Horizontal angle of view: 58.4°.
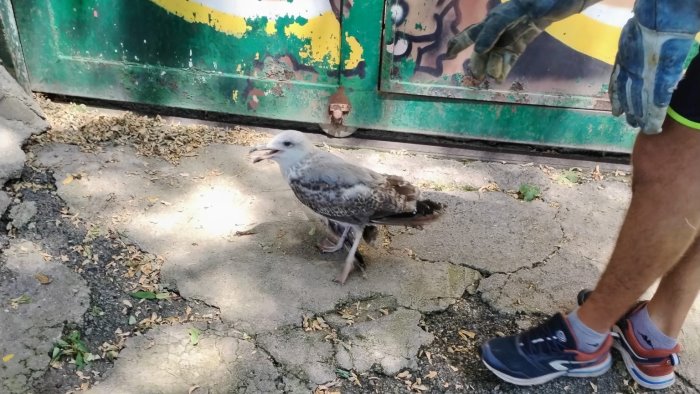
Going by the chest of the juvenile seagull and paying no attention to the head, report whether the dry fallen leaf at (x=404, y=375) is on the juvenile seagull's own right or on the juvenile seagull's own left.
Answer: on the juvenile seagull's own left

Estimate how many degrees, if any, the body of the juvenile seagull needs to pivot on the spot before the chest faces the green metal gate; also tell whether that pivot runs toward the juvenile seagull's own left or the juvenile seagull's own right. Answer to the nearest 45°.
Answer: approximately 90° to the juvenile seagull's own right

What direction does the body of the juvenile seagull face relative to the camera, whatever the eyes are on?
to the viewer's left

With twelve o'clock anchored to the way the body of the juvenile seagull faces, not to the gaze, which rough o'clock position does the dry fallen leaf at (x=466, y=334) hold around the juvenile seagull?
The dry fallen leaf is roughly at 7 o'clock from the juvenile seagull.

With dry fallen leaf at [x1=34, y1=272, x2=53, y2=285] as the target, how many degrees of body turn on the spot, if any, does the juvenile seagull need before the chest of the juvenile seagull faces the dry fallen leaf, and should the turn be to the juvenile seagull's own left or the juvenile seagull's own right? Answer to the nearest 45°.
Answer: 0° — it already faces it

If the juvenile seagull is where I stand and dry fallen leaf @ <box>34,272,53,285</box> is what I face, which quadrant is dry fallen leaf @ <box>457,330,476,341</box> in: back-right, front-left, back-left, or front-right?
back-left
